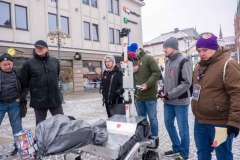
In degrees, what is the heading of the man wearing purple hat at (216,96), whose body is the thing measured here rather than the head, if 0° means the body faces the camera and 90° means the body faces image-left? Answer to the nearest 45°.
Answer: approximately 45°

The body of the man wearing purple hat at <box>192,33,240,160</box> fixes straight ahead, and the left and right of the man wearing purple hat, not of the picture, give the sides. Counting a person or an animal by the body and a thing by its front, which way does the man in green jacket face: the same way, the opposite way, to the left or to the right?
the same way

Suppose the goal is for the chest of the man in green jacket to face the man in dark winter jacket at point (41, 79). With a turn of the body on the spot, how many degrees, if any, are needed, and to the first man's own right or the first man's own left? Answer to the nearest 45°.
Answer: approximately 45° to the first man's own right

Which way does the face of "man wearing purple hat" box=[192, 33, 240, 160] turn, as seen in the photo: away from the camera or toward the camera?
toward the camera

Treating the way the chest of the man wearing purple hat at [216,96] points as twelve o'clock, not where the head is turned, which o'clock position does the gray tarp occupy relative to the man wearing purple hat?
The gray tarp is roughly at 1 o'clock from the man wearing purple hat.

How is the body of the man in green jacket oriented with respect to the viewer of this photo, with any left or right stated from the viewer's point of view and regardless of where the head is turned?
facing the viewer and to the left of the viewer

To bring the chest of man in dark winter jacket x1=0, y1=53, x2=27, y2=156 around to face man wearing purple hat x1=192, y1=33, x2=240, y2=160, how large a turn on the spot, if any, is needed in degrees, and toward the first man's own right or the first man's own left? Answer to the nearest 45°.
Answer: approximately 45° to the first man's own left

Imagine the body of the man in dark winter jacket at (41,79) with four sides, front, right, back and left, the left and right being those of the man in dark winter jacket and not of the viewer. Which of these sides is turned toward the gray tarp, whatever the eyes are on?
front

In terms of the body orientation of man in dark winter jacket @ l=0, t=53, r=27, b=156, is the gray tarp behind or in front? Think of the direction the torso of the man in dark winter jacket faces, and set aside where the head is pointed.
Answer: in front

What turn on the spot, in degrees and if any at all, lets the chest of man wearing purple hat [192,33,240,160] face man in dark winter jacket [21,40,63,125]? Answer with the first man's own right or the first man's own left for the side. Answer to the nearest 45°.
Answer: approximately 45° to the first man's own right

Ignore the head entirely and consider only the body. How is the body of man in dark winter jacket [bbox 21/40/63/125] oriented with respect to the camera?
toward the camera
